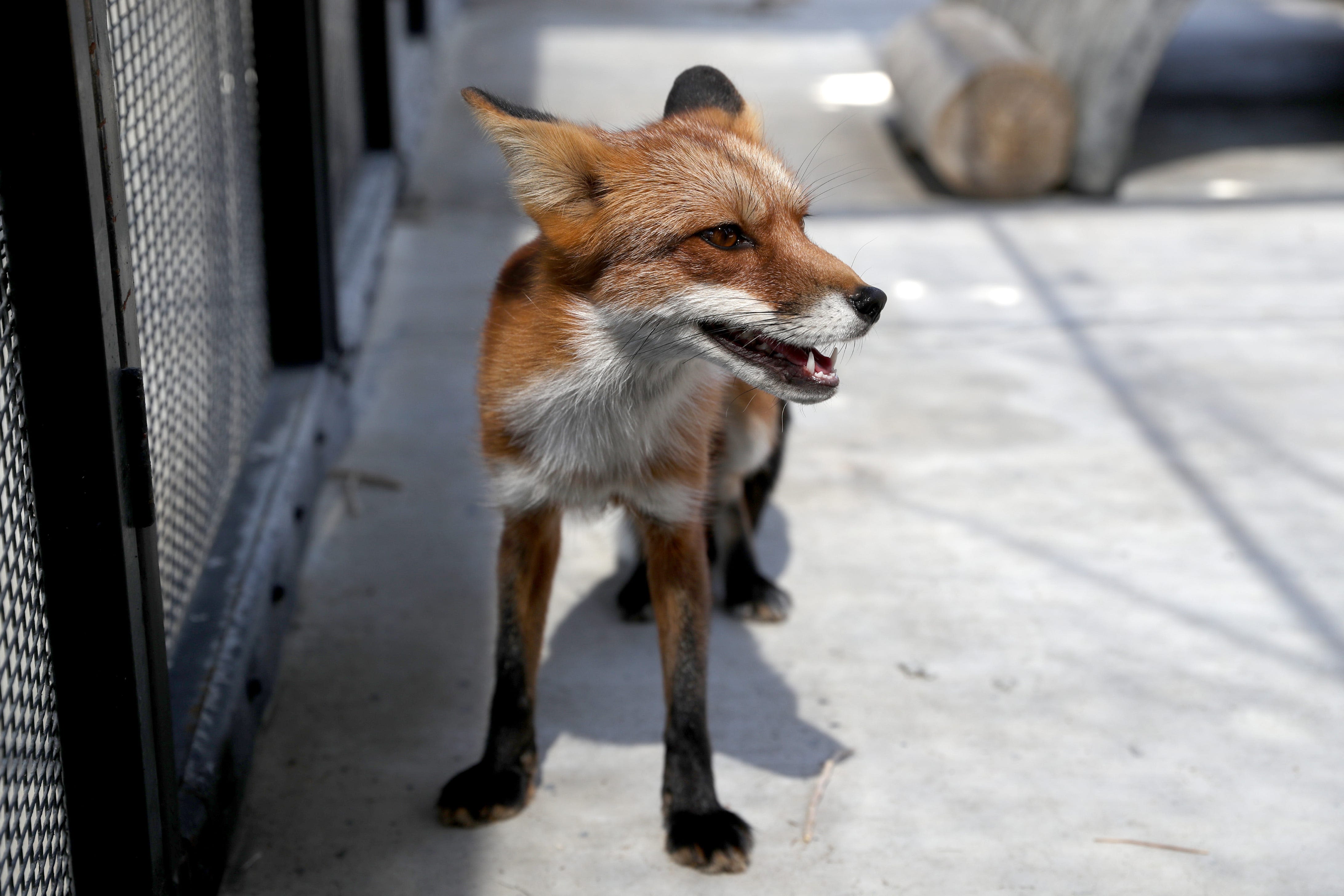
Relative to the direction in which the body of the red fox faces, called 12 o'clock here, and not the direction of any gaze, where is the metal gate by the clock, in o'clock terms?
The metal gate is roughly at 3 o'clock from the red fox.

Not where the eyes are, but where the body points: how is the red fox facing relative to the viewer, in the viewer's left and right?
facing the viewer

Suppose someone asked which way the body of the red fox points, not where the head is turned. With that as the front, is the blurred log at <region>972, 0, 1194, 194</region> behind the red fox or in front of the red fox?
behind

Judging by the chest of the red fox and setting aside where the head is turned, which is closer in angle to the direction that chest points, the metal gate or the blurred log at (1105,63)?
the metal gate

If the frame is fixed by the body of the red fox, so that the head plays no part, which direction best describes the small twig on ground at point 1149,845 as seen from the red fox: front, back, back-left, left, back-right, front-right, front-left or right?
left

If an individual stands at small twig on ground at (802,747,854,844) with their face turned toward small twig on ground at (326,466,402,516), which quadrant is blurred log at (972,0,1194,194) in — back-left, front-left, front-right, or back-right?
front-right

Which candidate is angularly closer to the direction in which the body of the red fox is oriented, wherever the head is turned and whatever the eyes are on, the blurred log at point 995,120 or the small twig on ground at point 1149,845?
the small twig on ground

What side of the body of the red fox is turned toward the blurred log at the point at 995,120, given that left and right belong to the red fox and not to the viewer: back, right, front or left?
back

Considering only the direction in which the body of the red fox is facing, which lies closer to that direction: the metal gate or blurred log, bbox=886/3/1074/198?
the metal gate

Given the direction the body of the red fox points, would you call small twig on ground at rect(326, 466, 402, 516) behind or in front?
behind
